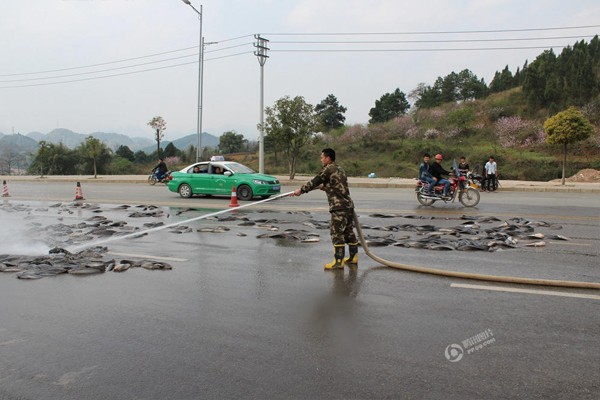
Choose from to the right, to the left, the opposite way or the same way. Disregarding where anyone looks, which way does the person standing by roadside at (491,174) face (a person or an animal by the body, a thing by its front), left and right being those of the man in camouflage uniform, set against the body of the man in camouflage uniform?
to the left

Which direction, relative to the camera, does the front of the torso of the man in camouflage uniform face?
to the viewer's left

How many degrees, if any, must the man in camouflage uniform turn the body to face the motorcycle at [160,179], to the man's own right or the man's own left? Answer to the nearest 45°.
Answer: approximately 45° to the man's own right

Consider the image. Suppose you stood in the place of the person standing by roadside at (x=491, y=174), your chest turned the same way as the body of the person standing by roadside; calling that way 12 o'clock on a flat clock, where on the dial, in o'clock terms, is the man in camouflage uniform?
The man in camouflage uniform is roughly at 12 o'clock from the person standing by roadside.

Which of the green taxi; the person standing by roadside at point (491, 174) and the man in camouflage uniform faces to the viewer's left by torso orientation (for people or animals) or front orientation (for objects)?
the man in camouflage uniform

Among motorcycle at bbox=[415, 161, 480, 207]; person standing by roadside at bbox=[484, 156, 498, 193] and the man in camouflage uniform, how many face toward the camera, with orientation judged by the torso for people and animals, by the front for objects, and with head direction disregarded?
1

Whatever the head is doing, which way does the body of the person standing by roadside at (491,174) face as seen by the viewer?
toward the camera

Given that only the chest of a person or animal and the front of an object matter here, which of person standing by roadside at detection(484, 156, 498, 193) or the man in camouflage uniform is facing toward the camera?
the person standing by roadside

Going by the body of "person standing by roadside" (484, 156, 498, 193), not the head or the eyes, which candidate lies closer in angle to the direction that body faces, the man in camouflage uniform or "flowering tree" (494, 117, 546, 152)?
the man in camouflage uniform
